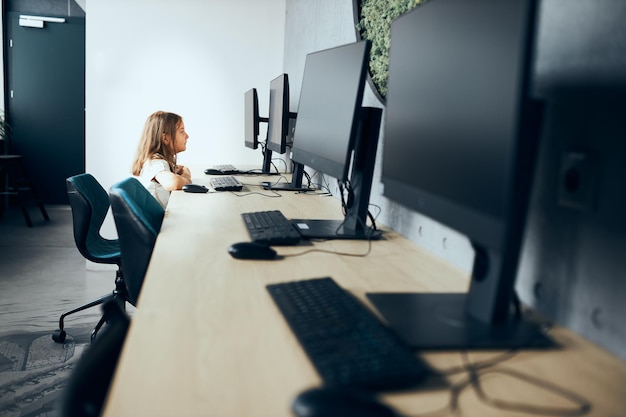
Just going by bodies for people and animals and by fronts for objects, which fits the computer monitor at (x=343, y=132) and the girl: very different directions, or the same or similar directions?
very different directions

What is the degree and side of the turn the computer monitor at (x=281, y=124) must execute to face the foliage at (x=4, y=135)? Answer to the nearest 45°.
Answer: approximately 45° to its right

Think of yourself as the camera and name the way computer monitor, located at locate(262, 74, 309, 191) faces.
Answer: facing to the left of the viewer

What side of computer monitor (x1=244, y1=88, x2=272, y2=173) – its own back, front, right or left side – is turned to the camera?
left

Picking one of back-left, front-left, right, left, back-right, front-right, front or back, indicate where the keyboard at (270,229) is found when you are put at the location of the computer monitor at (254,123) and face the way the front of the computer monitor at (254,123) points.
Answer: left

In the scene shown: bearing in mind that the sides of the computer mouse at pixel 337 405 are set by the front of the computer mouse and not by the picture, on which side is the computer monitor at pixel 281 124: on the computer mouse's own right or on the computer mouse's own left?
on the computer mouse's own left

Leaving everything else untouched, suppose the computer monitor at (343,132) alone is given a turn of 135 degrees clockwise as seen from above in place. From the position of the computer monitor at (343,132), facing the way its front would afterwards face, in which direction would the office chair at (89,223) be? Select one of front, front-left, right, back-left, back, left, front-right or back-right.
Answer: left

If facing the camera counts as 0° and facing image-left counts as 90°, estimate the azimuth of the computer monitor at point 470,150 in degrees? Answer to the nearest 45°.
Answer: approximately 45°

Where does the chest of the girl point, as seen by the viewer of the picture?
to the viewer's right

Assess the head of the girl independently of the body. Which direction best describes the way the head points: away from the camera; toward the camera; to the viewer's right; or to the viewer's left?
to the viewer's right

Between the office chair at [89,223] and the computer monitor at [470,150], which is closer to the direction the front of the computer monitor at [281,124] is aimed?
the office chair

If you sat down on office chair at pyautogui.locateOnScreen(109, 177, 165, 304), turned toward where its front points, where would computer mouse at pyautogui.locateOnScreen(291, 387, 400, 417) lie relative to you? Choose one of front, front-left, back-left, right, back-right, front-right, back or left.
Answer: back-right

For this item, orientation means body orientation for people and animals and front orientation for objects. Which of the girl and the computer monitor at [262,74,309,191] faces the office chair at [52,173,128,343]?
the computer monitor

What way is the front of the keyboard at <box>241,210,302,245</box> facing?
to the viewer's left

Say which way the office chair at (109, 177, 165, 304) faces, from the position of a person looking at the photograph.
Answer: facing away from the viewer and to the right of the viewer

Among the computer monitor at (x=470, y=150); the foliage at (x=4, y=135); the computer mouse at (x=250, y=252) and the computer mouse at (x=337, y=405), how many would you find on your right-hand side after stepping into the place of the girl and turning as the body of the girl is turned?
3
